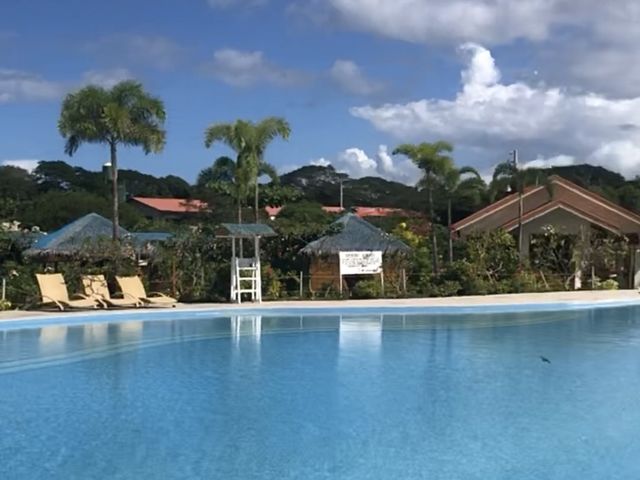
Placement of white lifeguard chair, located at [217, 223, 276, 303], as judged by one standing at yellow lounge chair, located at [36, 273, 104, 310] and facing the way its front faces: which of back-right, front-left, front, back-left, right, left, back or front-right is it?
front-left

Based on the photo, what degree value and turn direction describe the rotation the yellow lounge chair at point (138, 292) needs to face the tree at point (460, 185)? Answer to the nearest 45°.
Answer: approximately 90° to its left

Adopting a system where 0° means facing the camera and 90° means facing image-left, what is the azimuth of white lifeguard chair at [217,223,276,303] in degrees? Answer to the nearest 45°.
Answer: approximately 0°

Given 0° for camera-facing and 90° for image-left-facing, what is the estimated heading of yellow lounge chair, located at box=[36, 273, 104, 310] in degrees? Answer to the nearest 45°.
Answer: approximately 315°

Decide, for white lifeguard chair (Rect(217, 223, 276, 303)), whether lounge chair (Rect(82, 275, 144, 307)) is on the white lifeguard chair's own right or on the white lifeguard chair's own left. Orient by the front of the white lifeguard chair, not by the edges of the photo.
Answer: on the white lifeguard chair's own right

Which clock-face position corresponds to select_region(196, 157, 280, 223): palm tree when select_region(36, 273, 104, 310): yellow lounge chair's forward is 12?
The palm tree is roughly at 9 o'clock from the yellow lounge chair.

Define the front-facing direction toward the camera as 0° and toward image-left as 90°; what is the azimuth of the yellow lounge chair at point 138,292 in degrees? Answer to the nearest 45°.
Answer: approximately 315°

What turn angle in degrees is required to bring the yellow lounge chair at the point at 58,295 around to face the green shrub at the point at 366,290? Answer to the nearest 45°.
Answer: approximately 45° to its left

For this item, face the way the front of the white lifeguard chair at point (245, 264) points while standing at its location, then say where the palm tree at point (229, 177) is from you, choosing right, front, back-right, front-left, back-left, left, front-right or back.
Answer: back
